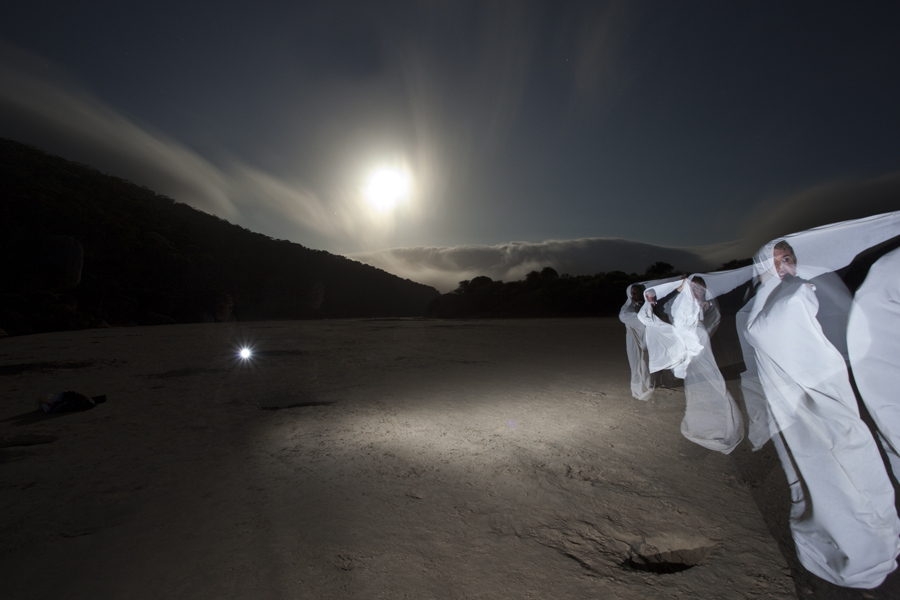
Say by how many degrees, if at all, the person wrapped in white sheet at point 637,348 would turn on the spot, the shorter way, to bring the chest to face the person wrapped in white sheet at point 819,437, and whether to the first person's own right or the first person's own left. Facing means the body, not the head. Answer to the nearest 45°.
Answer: approximately 45° to the first person's own left

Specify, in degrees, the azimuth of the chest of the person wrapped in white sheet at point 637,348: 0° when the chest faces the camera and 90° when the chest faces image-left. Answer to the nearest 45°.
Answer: approximately 45°

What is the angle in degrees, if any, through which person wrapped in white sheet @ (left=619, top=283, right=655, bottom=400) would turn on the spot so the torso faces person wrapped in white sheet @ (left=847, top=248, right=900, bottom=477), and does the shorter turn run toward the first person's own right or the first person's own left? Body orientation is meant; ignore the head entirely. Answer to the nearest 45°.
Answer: approximately 45° to the first person's own left
